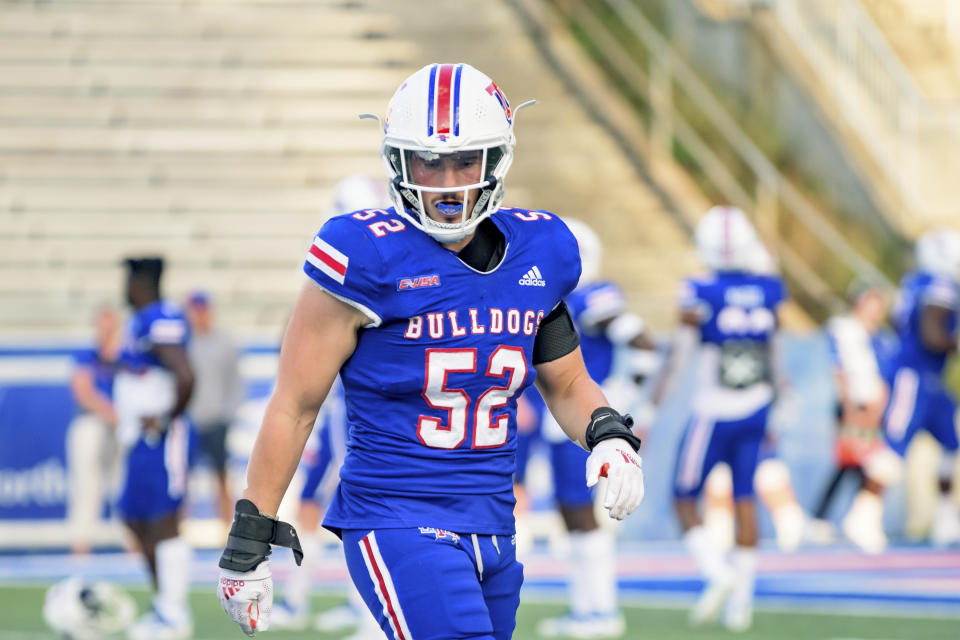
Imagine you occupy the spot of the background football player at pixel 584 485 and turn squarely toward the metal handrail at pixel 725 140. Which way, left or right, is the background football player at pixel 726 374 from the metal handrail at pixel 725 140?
right

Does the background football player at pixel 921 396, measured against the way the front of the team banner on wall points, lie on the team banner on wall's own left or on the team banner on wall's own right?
on the team banner on wall's own left

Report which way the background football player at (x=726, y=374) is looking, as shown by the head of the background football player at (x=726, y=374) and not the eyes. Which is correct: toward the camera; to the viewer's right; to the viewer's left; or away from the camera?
away from the camera

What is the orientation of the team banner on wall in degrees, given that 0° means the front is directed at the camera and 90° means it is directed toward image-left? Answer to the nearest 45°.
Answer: approximately 0°

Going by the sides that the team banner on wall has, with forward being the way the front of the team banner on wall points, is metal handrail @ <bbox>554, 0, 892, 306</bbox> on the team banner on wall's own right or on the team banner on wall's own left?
on the team banner on wall's own left

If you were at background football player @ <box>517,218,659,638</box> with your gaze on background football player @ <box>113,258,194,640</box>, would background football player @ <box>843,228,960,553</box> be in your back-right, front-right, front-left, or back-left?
back-right
